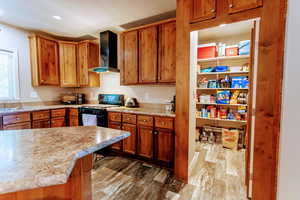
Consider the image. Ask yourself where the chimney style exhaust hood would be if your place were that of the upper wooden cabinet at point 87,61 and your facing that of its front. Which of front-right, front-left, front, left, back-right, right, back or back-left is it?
left

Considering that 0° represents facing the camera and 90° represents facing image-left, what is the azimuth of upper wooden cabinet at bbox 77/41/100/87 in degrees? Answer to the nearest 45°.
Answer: approximately 45°

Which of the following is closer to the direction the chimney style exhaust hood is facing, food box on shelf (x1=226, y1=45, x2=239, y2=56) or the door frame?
the door frame

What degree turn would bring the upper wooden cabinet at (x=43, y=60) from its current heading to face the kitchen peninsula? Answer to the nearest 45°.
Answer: approximately 45° to its right

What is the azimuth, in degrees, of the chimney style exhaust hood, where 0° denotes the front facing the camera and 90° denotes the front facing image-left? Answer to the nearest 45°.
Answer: approximately 45°

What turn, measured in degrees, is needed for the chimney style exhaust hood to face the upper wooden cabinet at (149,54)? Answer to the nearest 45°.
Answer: approximately 90° to its left

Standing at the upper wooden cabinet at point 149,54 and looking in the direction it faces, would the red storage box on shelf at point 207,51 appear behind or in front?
behind

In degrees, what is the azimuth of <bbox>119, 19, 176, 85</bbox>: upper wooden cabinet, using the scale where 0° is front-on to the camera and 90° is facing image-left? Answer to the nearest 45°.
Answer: approximately 45°

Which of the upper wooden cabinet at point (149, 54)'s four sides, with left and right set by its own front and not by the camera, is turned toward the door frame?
left

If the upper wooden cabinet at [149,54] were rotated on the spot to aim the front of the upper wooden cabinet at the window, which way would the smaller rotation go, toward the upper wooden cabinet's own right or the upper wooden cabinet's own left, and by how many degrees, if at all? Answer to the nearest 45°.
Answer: approximately 45° to the upper wooden cabinet's own right
